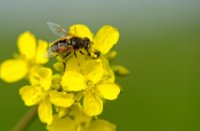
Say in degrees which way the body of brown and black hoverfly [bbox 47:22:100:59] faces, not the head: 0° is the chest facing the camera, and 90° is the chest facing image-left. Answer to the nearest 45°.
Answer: approximately 270°

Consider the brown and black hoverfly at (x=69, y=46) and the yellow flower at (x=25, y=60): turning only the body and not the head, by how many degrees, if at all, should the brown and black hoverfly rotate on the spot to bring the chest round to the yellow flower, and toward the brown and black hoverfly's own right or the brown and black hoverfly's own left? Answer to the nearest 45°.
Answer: approximately 135° to the brown and black hoverfly's own left
